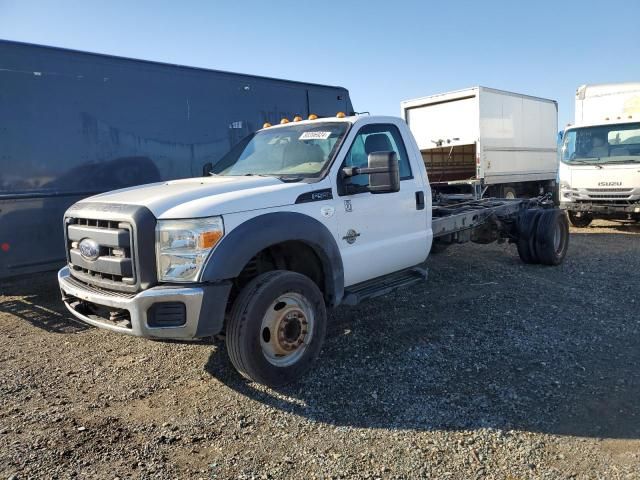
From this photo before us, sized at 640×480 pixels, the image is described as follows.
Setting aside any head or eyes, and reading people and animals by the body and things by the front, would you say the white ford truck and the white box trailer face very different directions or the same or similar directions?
very different directions

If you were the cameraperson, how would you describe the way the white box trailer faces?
facing away from the viewer and to the right of the viewer

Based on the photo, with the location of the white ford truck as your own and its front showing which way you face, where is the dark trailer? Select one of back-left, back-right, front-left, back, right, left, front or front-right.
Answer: right

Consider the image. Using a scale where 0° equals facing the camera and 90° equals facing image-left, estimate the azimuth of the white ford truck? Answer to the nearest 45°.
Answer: approximately 45°

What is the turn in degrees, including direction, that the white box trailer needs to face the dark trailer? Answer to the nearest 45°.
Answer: approximately 180°

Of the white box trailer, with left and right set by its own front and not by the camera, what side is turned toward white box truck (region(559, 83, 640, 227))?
right
